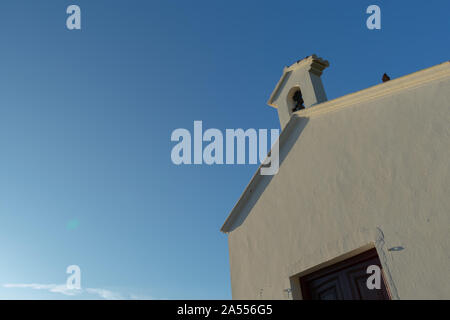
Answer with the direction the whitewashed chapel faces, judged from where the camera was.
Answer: facing the viewer and to the left of the viewer
